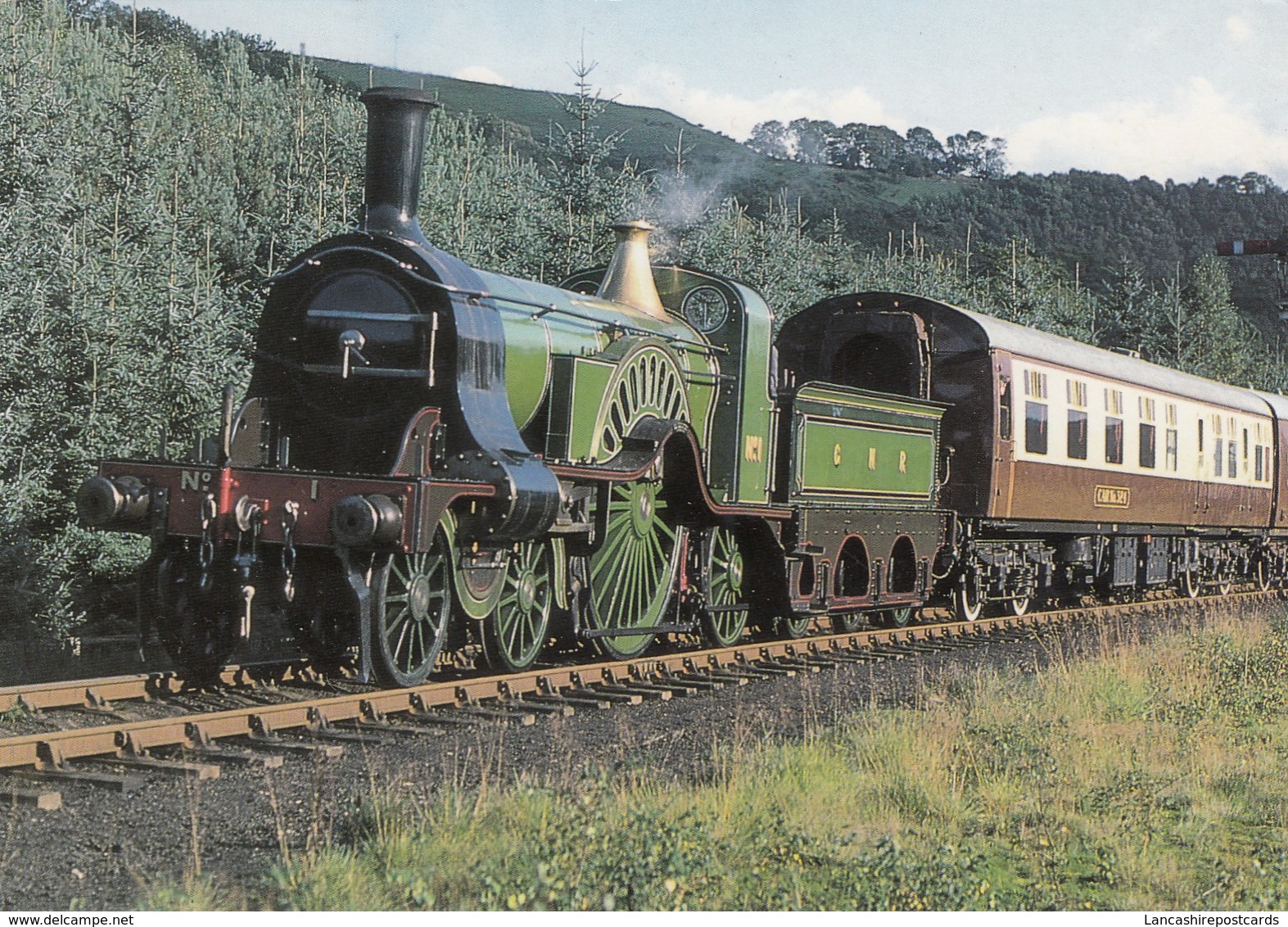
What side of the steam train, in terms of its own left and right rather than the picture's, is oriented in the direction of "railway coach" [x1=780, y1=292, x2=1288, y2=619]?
back
